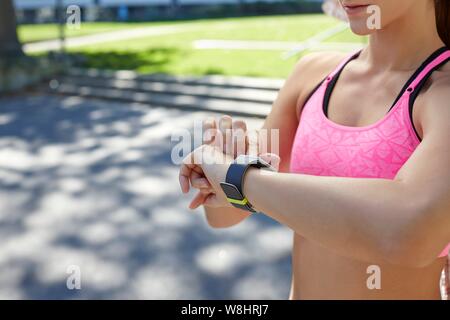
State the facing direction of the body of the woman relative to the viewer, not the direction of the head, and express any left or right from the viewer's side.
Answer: facing the viewer and to the left of the viewer

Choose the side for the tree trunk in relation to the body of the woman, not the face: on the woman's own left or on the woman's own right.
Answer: on the woman's own right
